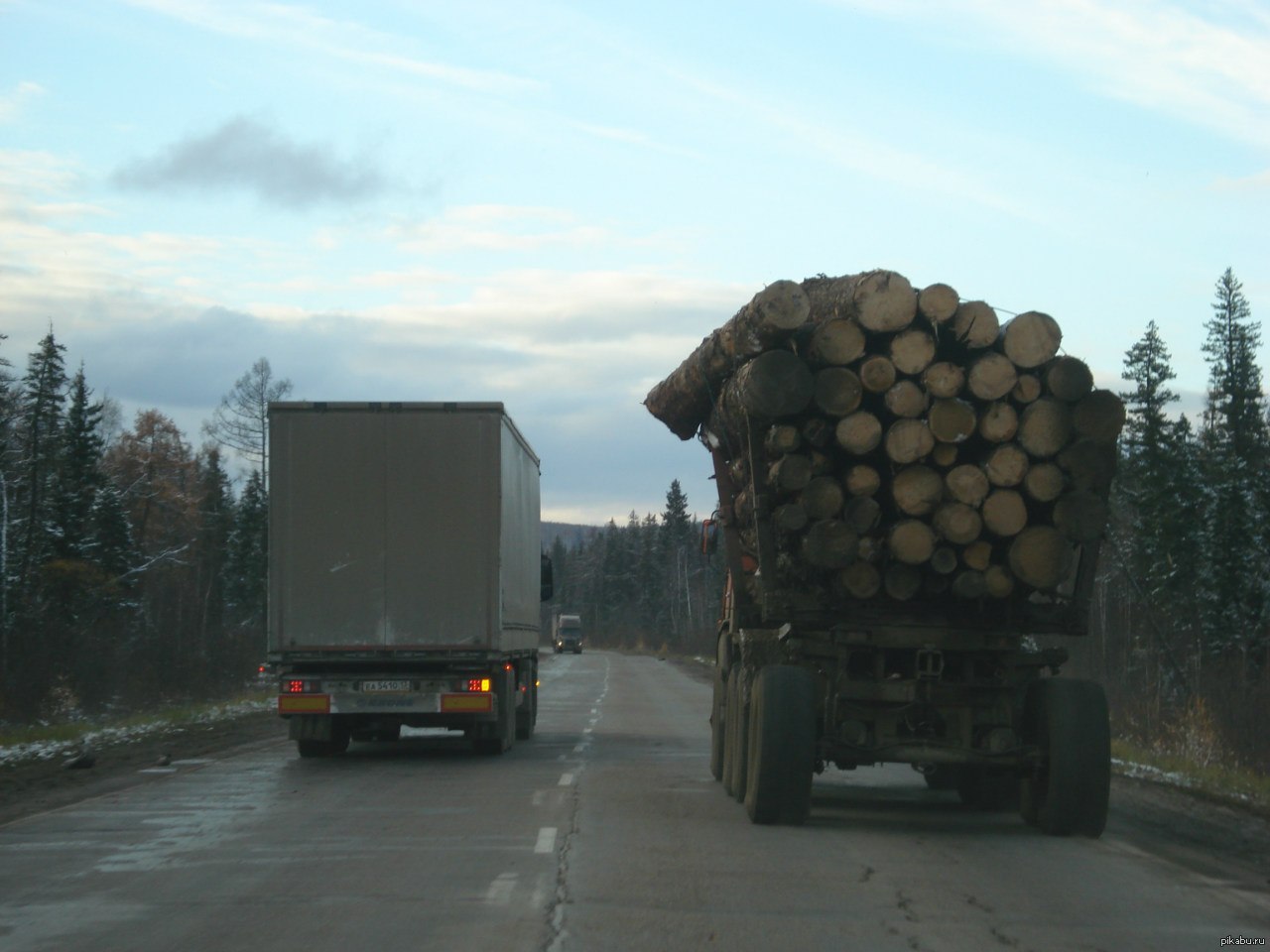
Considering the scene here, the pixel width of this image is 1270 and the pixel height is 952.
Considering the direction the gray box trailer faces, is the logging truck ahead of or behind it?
behind

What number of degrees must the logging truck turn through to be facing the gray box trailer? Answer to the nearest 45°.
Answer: approximately 45° to its left

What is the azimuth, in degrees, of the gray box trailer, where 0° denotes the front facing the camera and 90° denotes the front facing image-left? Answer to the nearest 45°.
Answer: approximately 180°

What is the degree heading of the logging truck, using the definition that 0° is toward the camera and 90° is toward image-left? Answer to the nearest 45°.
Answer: approximately 180°

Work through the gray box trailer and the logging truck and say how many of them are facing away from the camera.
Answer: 2
